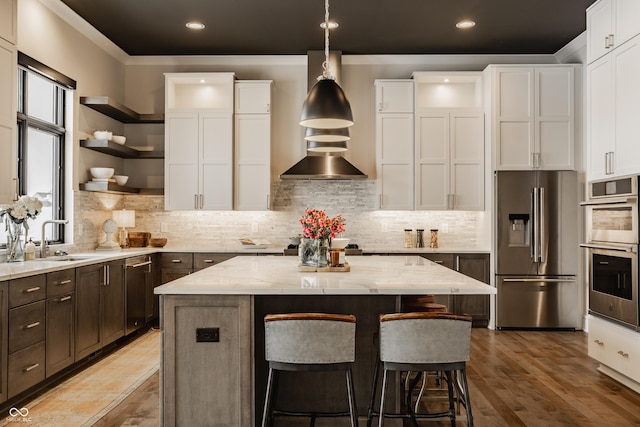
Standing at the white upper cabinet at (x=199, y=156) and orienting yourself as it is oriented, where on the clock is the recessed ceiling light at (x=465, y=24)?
The recessed ceiling light is roughly at 10 o'clock from the white upper cabinet.

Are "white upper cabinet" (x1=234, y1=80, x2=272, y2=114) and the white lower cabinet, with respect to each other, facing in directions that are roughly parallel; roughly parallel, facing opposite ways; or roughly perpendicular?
roughly perpendicular

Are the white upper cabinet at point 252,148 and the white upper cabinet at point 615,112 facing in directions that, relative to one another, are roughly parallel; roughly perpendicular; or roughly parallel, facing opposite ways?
roughly perpendicular

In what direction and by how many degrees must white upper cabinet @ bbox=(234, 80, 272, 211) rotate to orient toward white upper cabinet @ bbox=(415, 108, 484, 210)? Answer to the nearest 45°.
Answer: approximately 90° to its left

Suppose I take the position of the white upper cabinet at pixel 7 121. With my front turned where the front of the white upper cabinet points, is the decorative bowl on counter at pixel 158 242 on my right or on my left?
on my left
